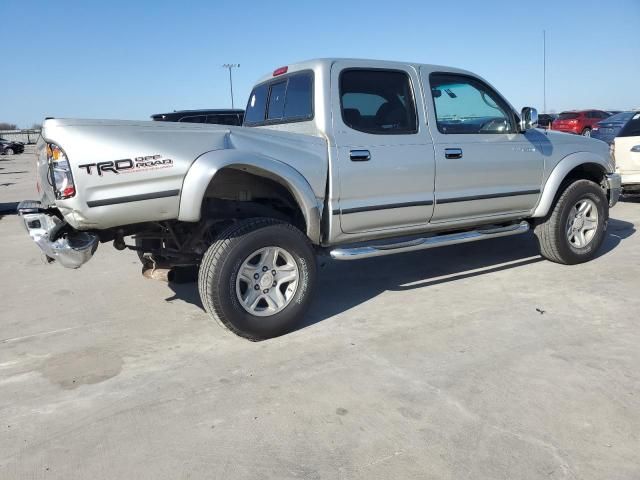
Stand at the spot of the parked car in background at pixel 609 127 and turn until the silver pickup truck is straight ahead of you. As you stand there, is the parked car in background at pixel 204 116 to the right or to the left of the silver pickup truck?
right

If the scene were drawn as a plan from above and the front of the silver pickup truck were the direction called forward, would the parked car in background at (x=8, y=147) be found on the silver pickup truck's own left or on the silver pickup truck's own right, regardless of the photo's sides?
on the silver pickup truck's own left

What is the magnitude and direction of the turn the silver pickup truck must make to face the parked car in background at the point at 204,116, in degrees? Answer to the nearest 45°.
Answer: approximately 45° to its left

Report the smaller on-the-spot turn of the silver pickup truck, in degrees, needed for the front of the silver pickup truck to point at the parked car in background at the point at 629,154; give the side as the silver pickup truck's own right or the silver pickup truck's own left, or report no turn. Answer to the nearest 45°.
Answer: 0° — it already faces it

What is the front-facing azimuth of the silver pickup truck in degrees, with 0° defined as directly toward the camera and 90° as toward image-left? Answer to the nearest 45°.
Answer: approximately 225°

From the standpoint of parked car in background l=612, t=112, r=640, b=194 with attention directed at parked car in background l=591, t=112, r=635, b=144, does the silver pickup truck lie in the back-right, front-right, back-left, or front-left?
back-left

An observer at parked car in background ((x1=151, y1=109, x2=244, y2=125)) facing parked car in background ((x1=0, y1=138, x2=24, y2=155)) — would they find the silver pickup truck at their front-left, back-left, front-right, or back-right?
back-left
